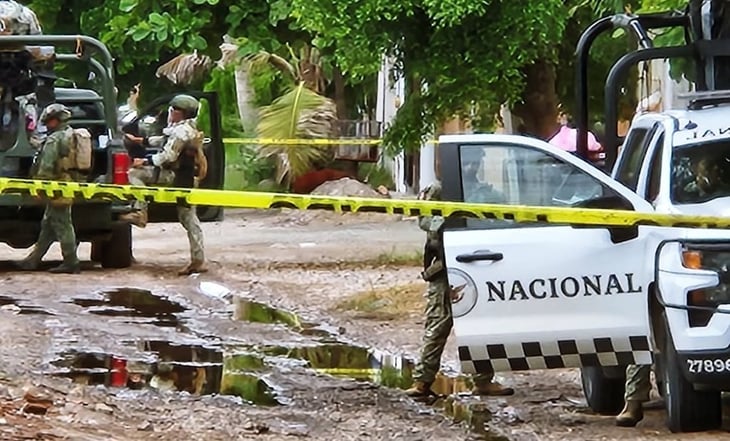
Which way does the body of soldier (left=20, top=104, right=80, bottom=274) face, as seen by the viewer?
to the viewer's left

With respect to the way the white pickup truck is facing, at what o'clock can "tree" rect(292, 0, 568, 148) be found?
The tree is roughly at 7 o'clock from the white pickup truck.

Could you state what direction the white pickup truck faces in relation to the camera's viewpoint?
facing the viewer and to the right of the viewer

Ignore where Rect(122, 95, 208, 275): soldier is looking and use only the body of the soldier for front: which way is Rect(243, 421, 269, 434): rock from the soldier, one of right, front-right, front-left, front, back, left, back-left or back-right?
left

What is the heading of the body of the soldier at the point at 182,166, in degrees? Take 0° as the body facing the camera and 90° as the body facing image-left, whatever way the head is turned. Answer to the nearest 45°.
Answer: approximately 90°

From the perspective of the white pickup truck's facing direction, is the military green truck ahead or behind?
behind

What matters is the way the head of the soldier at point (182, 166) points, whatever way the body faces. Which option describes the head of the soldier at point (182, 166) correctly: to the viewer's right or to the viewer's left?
to the viewer's left

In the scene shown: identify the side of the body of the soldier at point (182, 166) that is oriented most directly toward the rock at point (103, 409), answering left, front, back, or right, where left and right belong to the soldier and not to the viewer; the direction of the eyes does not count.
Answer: left

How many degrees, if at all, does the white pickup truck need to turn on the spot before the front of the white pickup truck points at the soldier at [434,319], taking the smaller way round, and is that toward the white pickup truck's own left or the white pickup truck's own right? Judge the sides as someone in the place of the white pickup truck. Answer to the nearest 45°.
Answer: approximately 180°

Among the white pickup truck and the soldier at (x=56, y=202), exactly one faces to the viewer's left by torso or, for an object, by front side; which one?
the soldier
